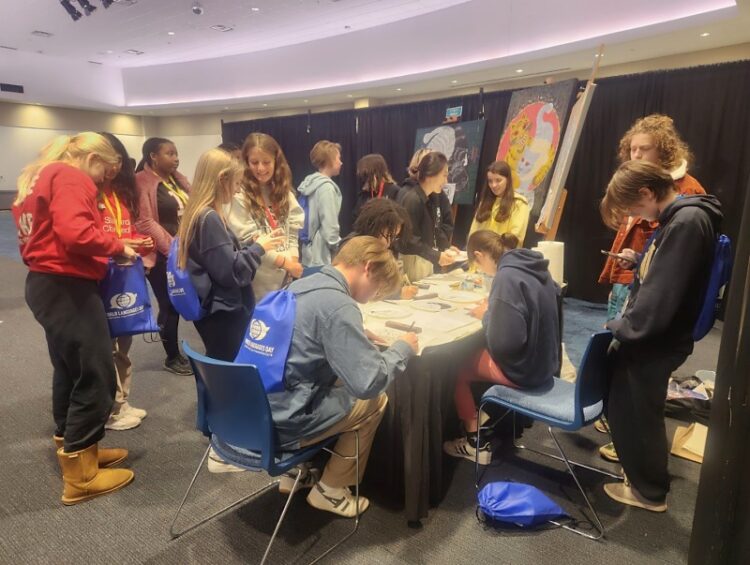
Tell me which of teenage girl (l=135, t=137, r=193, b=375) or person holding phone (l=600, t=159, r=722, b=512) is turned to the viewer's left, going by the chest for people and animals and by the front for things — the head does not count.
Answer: the person holding phone

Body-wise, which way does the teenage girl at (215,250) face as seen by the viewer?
to the viewer's right

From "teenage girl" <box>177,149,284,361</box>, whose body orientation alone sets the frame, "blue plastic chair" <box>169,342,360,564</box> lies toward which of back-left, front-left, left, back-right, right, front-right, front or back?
right

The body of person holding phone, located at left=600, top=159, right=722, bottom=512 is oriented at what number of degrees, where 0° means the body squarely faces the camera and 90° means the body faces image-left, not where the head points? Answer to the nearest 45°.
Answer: approximately 90°

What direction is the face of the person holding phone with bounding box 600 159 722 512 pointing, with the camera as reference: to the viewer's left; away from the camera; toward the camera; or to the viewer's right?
to the viewer's left

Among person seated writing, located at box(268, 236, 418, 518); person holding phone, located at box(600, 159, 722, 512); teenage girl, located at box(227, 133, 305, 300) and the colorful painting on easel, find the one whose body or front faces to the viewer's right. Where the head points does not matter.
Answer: the person seated writing

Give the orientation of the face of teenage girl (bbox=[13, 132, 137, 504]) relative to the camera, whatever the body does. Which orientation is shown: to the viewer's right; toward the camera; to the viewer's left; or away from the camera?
to the viewer's right

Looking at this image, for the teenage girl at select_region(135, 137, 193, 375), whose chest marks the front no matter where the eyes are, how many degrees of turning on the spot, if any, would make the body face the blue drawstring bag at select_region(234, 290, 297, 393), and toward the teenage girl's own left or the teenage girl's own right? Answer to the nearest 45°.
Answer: approximately 45° to the teenage girl's own right

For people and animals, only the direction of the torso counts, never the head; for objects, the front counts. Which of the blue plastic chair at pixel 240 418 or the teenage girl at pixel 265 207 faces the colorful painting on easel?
the blue plastic chair

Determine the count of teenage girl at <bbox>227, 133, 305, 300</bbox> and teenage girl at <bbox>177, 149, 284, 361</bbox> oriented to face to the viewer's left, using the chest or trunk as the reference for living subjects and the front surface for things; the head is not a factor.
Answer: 0

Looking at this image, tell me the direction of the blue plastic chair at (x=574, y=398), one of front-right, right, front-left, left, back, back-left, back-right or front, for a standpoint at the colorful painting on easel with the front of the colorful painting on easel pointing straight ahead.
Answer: front-left

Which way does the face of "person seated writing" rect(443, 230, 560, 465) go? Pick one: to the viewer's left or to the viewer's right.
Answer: to the viewer's left

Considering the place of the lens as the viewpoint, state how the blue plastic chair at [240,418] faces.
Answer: facing away from the viewer and to the right of the viewer
